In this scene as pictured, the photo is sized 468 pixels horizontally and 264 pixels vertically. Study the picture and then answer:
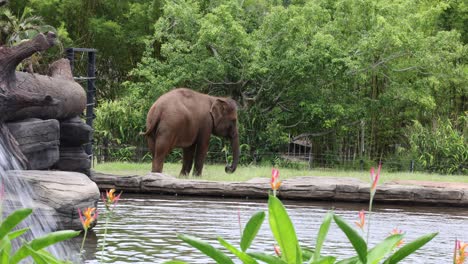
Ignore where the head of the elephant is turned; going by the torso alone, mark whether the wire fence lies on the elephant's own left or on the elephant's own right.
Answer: on the elephant's own left

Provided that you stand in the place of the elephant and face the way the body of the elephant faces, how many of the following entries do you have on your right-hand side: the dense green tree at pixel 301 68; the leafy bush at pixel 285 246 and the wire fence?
1

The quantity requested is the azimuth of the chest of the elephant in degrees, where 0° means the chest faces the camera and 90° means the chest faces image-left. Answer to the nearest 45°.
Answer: approximately 270°

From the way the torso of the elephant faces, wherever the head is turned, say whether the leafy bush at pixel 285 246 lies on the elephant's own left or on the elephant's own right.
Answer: on the elephant's own right

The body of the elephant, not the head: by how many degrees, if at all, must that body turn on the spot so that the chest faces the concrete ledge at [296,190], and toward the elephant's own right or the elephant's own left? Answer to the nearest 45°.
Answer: approximately 45° to the elephant's own right

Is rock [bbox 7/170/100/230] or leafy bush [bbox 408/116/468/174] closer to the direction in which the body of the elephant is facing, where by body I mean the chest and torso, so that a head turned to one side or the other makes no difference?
the leafy bush
